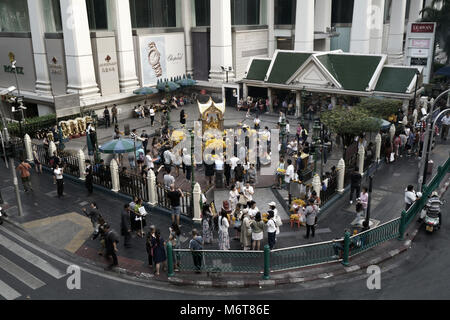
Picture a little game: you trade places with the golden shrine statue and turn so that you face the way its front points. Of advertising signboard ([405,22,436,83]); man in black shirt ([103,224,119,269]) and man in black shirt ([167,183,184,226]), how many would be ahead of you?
2

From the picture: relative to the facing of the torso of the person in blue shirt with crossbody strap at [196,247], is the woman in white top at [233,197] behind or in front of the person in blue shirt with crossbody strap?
in front

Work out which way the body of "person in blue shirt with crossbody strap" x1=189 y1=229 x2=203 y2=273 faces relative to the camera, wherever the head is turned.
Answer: away from the camera

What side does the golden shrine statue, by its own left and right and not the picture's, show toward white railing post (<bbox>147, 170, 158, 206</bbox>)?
front

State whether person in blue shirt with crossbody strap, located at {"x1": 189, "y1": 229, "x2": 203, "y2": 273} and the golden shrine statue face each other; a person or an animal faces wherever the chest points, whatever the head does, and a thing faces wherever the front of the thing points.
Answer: yes

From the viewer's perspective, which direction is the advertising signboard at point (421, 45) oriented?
toward the camera

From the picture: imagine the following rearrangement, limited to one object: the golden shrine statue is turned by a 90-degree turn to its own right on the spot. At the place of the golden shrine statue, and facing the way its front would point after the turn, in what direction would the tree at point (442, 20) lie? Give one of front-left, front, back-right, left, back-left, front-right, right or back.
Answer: back-right

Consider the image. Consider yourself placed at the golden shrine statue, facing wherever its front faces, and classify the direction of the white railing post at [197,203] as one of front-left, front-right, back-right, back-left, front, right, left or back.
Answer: front

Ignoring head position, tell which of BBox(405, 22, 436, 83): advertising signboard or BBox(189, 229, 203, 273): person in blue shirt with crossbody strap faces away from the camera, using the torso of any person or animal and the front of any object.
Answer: the person in blue shirt with crossbody strap

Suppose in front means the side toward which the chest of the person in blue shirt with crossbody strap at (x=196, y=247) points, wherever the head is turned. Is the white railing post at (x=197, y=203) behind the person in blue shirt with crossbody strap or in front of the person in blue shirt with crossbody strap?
in front

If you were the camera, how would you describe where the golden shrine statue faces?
facing the viewer

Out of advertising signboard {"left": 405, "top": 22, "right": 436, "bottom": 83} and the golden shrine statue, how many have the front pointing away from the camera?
0

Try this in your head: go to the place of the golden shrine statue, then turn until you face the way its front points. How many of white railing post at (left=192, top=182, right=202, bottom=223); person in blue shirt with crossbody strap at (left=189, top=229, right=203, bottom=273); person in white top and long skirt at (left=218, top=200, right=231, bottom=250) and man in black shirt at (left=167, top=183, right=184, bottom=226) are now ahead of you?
4

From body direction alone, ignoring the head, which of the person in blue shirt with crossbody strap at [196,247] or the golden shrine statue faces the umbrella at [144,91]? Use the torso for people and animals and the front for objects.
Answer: the person in blue shirt with crossbody strap

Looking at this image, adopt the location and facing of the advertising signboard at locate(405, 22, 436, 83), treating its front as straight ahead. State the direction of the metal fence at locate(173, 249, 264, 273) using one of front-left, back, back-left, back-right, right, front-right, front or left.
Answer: front

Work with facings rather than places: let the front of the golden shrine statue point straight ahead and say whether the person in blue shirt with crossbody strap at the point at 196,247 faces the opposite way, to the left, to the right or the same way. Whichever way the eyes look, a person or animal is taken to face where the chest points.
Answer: the opposite way

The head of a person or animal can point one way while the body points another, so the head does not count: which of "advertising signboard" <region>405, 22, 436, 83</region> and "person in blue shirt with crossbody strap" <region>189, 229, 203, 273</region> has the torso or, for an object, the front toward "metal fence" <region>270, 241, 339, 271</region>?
the advertising signboard

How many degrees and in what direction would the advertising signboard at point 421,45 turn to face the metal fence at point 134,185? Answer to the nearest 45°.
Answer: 0° — it already faces it

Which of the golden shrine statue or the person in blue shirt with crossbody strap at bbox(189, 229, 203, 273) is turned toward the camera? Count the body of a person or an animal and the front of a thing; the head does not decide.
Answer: the golden shrine statue

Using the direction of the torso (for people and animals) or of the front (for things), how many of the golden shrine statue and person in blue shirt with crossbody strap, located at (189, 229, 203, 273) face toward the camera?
1
